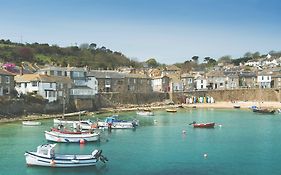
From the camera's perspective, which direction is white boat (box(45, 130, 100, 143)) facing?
to the viewer's left

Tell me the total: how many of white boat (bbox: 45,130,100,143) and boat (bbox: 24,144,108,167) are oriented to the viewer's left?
2

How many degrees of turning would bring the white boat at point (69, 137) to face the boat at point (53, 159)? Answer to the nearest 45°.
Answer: approximately 90° to its left

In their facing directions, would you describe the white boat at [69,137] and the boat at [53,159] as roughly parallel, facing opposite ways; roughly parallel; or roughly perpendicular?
roughly parallel

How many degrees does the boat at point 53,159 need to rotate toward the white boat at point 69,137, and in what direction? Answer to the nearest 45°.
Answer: approximately 90° to its right

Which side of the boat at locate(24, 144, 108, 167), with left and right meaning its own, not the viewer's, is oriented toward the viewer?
left
